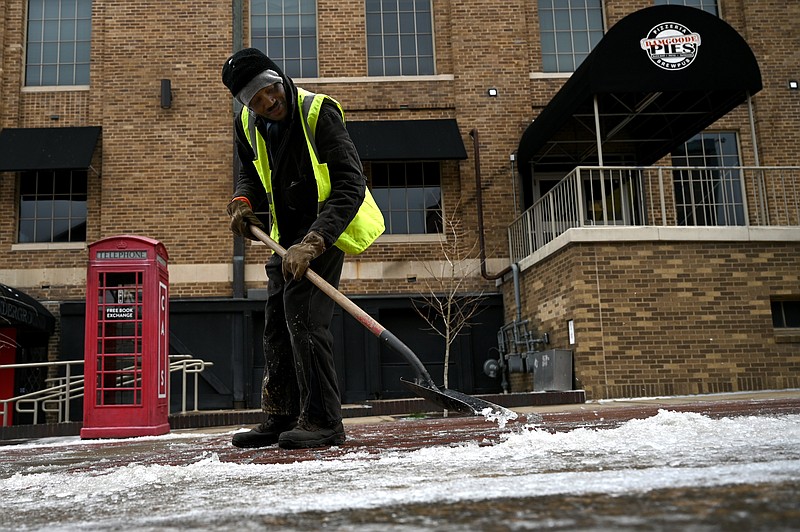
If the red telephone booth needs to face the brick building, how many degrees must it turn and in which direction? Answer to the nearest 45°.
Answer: approximately 135° to its left

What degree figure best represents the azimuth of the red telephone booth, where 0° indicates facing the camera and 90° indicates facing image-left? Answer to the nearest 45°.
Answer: approximately 0°

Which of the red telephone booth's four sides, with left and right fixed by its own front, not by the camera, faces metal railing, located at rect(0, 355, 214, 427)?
back

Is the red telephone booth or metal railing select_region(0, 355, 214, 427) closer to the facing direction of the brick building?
the red telephone booth

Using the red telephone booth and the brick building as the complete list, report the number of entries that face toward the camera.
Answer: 2

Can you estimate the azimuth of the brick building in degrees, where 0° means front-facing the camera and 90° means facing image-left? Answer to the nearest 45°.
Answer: approximately 0°

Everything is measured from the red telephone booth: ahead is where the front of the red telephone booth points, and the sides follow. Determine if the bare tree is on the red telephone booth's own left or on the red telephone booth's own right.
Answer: on the red telephone booth's own left
